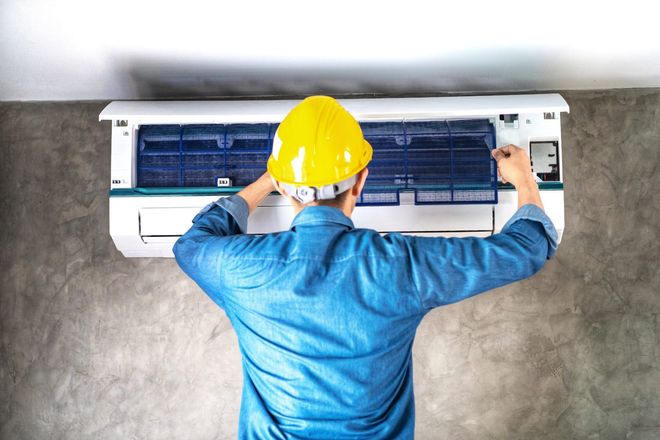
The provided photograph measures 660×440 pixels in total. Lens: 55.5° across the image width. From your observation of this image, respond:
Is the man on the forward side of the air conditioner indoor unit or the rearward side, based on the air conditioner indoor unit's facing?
on the forward side

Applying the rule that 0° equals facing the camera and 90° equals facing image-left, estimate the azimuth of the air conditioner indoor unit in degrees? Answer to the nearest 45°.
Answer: approximately 0°

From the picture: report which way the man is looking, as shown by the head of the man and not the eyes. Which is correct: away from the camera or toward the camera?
away from the camera

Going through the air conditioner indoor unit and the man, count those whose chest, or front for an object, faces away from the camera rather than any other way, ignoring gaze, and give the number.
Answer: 1

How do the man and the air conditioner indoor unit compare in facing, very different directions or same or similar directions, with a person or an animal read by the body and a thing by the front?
very different directions

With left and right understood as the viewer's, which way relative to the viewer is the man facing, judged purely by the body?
facing away from the viewer

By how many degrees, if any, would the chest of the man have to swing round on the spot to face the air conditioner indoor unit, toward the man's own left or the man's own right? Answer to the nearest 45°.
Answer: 0° — they already face it

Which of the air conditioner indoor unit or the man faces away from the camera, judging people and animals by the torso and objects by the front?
the man
